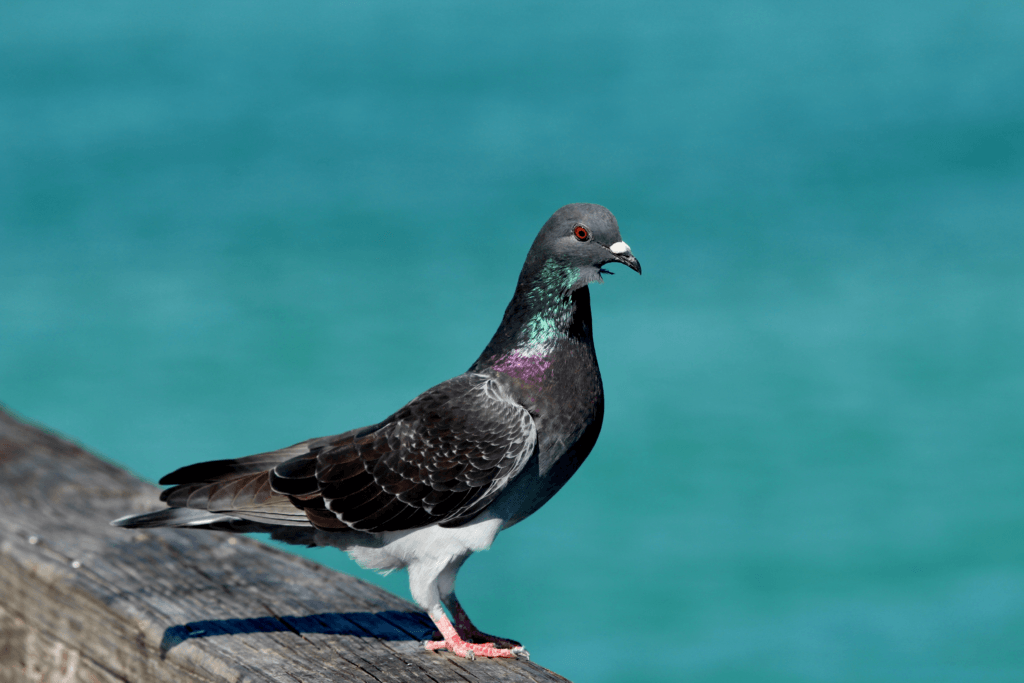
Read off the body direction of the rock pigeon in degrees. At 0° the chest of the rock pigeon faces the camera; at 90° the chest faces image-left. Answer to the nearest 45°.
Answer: approximately 270°
